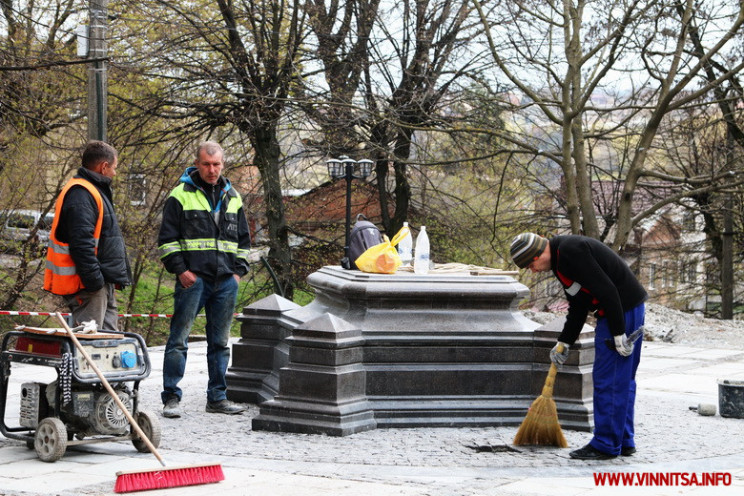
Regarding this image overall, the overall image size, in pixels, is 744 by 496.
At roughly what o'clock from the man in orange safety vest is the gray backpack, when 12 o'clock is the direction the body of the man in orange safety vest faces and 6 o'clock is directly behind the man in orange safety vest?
The gray backpack is roughly at 11 o'clock from the man in orange safety vest.

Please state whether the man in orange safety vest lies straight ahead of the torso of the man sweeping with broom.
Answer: yes

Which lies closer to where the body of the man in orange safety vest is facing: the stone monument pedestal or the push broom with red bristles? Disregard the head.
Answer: the stone monument pedestal

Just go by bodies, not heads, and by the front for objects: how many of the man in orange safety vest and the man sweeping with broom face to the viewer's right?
1

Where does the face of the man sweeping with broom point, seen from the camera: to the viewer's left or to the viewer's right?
to the viewer's left

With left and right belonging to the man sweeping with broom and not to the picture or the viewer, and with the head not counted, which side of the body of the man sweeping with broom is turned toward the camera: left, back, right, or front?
left

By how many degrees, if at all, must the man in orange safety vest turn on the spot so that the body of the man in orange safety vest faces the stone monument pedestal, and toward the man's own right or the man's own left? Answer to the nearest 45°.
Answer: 0° — they already face it

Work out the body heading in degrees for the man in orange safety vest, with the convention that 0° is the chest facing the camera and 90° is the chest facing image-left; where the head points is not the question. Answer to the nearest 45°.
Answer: approximately 270°
